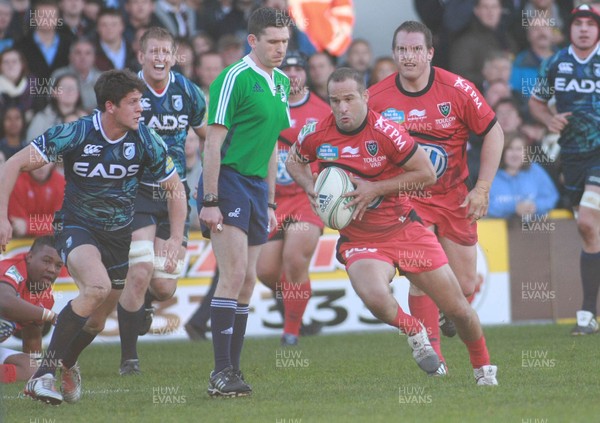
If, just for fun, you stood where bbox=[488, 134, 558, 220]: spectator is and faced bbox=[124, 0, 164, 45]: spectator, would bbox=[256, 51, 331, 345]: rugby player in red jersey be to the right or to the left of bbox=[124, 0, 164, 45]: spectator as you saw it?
left

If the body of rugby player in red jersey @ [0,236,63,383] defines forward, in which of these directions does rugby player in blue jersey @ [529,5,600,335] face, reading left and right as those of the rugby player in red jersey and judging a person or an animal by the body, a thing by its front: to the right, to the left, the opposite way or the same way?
to the right

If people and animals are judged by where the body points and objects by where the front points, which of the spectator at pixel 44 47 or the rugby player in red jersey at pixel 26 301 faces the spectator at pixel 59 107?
the spectator at pixel 44 47

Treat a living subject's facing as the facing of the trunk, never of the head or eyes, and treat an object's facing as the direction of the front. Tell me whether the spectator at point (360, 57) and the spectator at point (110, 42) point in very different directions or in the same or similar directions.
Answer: same or similar directions

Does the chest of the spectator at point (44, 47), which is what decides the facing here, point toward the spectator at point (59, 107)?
yes

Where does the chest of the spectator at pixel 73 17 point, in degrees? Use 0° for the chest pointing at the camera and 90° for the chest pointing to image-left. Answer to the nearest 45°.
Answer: approximately 0°

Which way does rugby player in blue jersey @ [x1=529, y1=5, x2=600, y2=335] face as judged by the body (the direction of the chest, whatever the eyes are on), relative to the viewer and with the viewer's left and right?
facing the viewer

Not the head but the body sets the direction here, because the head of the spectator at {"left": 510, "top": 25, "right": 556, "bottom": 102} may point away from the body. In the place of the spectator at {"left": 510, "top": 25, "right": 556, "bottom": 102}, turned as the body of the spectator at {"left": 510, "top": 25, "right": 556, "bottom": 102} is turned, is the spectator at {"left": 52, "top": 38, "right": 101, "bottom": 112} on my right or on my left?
on my right

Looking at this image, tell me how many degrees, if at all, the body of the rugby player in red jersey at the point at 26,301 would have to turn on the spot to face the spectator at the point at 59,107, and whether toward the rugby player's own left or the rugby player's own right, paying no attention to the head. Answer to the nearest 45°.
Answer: approximately 135° to the rugby player's own left

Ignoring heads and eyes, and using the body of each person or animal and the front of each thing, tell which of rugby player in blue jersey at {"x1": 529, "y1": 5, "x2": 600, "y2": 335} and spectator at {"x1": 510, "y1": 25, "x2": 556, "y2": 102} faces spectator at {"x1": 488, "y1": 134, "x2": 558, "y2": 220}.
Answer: spectator at {"x1": 510, "y1": 25, "x2": 556, "y2": 102}

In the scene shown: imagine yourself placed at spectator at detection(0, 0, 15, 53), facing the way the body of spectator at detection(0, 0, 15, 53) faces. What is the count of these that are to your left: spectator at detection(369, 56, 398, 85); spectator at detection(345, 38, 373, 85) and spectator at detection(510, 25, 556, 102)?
3

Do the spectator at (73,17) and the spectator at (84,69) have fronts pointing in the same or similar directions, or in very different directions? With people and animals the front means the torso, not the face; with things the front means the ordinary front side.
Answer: same or similar directions

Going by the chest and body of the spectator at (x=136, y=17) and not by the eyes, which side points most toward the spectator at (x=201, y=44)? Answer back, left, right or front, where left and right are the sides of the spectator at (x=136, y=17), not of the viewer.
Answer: left

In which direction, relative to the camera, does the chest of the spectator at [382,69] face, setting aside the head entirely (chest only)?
toward the camera

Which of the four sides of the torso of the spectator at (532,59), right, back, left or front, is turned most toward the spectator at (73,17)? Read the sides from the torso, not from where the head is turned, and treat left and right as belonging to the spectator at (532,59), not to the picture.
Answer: right
